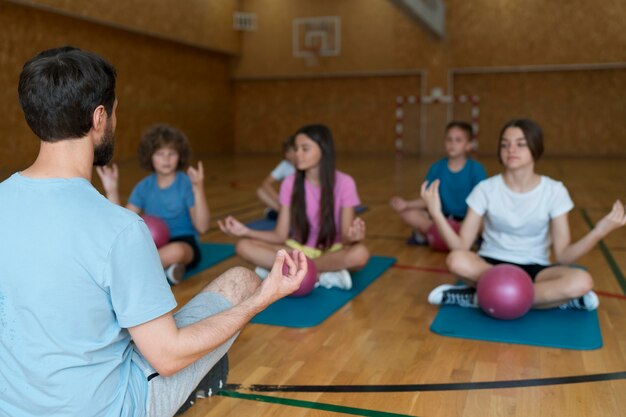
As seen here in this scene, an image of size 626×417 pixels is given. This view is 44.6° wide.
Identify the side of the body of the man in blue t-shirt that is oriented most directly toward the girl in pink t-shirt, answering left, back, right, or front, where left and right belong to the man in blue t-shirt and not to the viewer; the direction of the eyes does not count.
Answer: front

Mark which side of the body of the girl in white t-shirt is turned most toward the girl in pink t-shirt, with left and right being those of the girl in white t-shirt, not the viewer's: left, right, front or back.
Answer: right

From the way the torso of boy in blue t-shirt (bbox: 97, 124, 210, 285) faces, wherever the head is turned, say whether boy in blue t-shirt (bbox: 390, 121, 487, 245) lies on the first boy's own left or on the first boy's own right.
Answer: on the first boy's own left

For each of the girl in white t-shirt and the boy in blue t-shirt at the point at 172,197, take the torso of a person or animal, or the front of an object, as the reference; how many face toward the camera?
2

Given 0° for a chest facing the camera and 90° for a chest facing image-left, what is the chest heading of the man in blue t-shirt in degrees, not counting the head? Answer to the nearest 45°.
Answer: approximately 225°

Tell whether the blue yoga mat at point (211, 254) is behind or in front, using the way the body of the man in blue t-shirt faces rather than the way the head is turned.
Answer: in front

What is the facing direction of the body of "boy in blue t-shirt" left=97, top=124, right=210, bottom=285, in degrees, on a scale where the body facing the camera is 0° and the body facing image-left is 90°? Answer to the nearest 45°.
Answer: approximately 0°

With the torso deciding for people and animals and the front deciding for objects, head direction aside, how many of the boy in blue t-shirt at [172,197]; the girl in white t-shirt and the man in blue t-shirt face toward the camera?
2

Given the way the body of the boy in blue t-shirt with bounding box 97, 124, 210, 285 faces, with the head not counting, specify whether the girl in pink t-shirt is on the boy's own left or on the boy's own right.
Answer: on the boy's own left

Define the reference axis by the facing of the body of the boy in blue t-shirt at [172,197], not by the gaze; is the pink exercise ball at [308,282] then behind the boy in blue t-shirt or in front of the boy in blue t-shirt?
in front

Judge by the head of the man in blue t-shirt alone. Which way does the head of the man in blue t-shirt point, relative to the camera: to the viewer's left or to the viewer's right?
to the viewer's right
